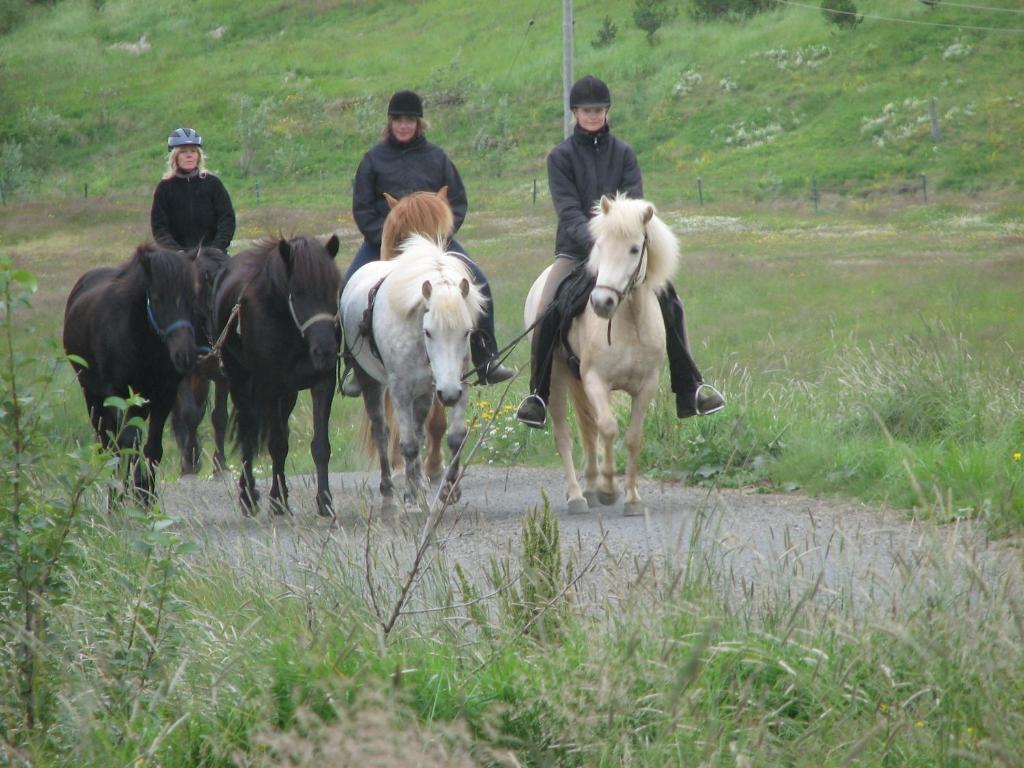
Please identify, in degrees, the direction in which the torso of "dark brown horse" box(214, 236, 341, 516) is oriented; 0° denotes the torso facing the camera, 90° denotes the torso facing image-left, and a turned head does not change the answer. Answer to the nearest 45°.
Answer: approximately 315°

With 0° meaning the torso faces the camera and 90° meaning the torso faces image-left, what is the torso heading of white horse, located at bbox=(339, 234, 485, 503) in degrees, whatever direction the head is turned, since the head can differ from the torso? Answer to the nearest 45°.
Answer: approximately 315°

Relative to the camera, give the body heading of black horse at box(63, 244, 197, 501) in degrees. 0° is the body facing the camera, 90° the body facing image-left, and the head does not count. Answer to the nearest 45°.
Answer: approximately 315°

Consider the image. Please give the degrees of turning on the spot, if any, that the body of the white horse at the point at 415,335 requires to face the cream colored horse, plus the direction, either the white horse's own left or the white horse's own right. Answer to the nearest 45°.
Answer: approximately 45° to the white horse's own left

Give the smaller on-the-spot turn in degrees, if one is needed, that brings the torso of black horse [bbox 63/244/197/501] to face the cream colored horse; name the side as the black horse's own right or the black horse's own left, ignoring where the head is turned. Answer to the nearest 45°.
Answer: approximately 45° to the black horse's own left
